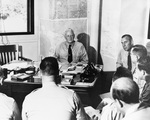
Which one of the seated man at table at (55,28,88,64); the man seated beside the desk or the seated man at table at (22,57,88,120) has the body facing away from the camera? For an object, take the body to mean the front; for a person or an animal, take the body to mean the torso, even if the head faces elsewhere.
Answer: the seated man at table at (22,57,88,120)

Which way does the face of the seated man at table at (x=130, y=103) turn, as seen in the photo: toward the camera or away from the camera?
away from the camera

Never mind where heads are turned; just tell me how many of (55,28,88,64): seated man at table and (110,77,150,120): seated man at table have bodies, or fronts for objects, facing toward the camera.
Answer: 1

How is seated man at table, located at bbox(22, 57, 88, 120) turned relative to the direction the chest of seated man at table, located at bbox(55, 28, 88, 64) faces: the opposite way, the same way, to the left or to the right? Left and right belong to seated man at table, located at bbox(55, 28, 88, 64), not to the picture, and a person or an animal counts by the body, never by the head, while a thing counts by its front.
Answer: the opposite way

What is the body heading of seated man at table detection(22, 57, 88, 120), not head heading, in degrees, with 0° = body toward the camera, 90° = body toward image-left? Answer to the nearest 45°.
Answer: approximately 180°

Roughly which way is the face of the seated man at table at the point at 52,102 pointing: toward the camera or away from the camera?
away from the camera

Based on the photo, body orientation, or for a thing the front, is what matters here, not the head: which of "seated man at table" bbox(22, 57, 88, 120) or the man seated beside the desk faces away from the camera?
the seated man at table

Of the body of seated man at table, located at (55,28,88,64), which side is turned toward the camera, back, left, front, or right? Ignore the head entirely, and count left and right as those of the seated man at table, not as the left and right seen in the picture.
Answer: front

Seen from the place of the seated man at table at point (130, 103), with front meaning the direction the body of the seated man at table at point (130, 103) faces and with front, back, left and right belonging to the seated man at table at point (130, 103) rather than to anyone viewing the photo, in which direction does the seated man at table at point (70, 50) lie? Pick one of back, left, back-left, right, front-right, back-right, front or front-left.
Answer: front

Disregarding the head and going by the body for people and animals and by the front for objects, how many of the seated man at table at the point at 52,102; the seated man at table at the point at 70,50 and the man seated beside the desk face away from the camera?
1
